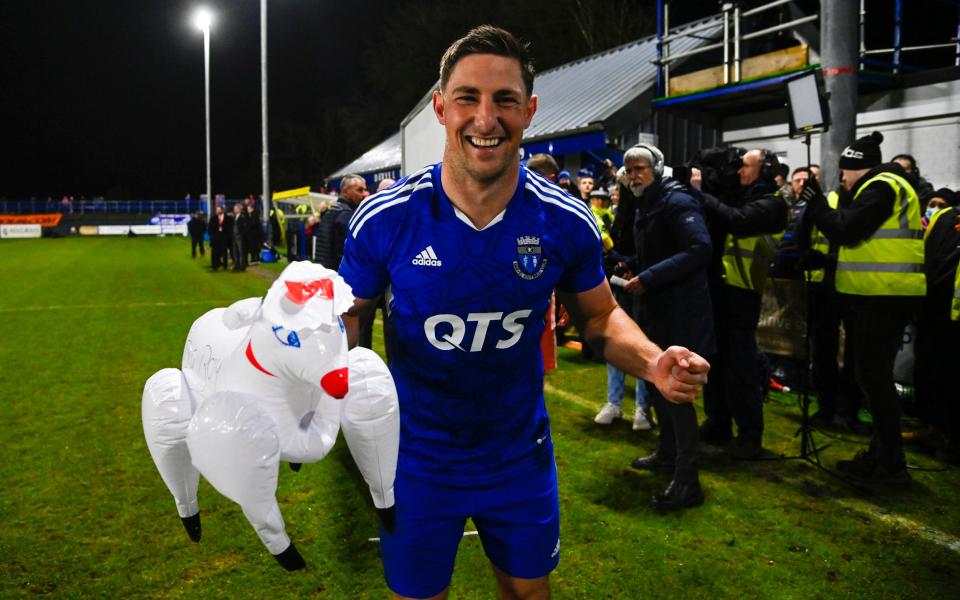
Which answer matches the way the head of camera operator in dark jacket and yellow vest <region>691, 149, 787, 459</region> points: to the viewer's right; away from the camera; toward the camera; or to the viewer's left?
to the viewer's left

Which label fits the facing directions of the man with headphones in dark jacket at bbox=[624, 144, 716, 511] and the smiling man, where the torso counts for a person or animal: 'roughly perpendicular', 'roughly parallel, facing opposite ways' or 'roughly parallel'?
roughly perpendicular

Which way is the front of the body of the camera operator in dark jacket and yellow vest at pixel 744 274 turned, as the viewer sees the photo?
to the viewer's left

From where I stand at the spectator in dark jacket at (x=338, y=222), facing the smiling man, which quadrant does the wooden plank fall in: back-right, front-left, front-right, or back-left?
back-left

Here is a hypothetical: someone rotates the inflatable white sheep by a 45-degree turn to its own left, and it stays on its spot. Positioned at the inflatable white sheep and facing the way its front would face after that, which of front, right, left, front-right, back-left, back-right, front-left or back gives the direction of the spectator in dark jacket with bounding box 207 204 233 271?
left
